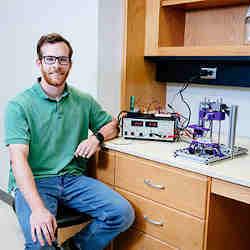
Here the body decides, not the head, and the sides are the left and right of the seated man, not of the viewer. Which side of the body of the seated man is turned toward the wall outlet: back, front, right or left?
left

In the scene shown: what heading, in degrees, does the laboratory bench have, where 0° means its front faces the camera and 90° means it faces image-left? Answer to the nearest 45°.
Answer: approximately 45°

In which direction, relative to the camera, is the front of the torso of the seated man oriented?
toward the camera

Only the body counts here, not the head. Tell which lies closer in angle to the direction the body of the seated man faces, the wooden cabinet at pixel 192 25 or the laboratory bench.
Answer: the laboratory bench

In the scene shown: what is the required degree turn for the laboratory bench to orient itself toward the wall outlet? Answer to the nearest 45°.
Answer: approximately 135° to its right

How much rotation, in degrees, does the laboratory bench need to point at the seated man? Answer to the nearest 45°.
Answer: approximately 45° to its right

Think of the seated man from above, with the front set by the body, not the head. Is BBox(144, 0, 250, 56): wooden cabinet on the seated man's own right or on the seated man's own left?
on the seated man's own left

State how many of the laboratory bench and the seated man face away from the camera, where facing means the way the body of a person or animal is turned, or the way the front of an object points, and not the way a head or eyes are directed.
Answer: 0
